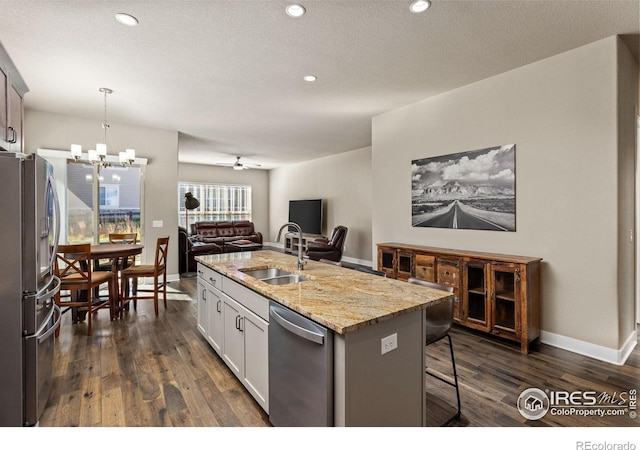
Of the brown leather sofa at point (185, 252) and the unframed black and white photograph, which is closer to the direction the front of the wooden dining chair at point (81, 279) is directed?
the brown leather sofa

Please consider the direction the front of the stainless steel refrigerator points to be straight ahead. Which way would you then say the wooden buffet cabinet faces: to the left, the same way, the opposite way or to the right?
the opposite way

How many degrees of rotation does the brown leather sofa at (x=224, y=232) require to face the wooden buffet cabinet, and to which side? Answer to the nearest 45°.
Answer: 0° — it already faces it

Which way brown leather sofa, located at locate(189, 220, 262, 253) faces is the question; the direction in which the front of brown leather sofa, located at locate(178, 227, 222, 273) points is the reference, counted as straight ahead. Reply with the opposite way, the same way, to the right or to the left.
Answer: to the right

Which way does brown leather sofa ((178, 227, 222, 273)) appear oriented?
to the viewer's right

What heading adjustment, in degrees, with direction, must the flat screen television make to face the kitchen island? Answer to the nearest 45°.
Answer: approximately 45° to its left

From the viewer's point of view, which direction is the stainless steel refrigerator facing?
to the viewer's right

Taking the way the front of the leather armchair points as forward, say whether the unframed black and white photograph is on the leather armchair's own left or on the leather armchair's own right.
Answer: on the leather armchair's own left

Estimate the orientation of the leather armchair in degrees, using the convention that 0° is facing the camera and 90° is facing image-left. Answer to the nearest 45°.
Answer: approximately 90°

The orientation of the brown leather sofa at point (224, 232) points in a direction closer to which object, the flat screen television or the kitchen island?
the kitchen island
